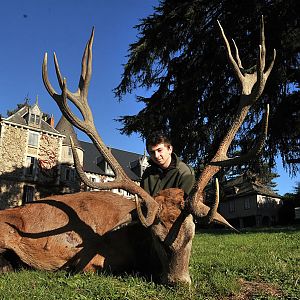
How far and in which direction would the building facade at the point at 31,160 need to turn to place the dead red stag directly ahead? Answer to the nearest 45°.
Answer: approximately 45° to its right

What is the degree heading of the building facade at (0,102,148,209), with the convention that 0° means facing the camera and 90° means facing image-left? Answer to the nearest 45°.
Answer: approximately 315°

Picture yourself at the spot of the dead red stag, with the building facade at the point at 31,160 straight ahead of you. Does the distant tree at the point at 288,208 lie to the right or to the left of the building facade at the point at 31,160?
right

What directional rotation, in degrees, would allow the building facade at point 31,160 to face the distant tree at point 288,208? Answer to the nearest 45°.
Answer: approximately 45° to its left
